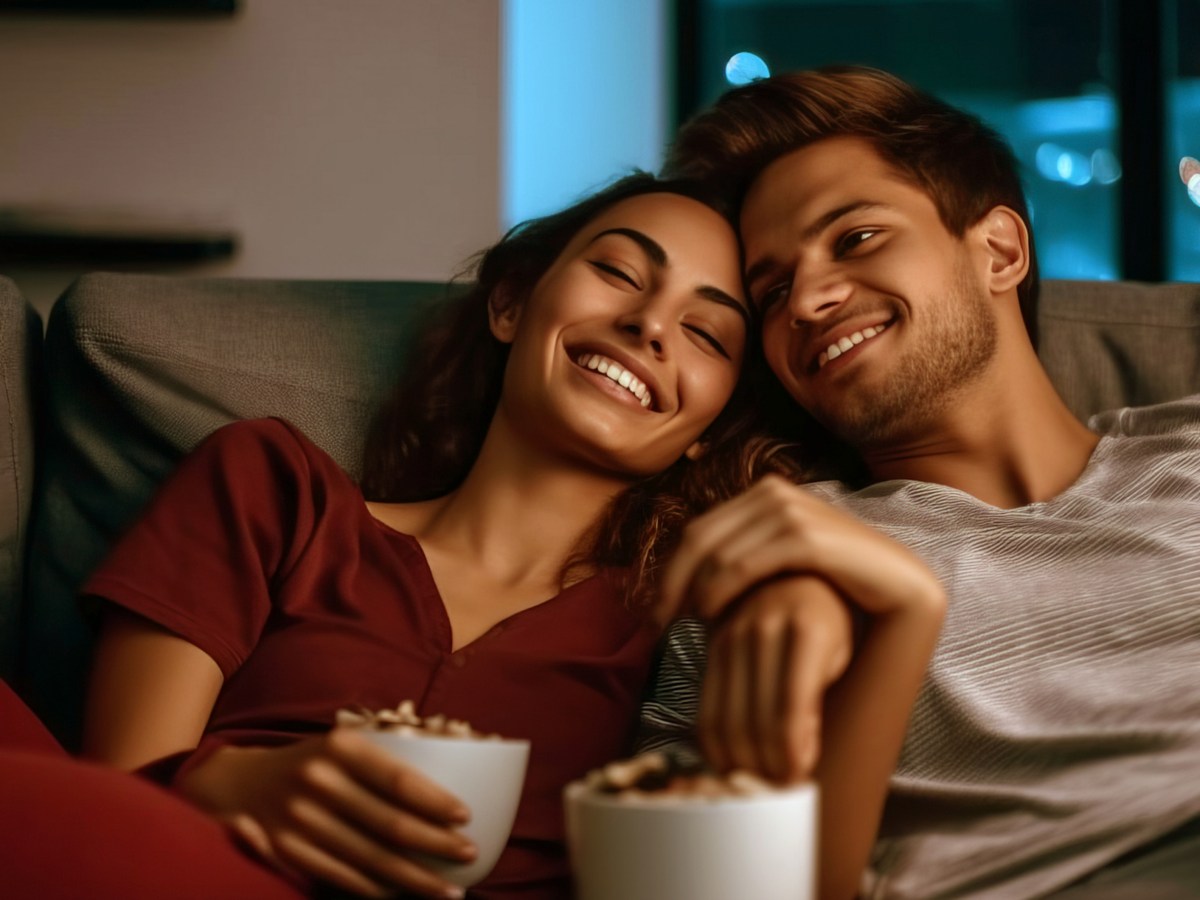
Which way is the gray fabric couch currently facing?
toward the camera

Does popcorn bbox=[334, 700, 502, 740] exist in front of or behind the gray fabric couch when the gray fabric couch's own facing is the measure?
in front

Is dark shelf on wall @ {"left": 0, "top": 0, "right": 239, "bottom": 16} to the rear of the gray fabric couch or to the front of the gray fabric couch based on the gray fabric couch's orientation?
to the rear

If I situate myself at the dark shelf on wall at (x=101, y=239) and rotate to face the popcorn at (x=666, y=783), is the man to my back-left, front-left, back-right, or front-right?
front-left

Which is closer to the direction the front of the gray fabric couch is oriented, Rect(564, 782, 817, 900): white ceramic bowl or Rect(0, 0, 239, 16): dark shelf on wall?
the white ceramic bowl

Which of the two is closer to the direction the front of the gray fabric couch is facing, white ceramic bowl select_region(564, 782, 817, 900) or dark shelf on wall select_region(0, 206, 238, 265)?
the white ceramic bowl

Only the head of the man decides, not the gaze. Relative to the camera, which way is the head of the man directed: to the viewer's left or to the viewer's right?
to the viewer's left

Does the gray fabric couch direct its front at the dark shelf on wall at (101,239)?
no
